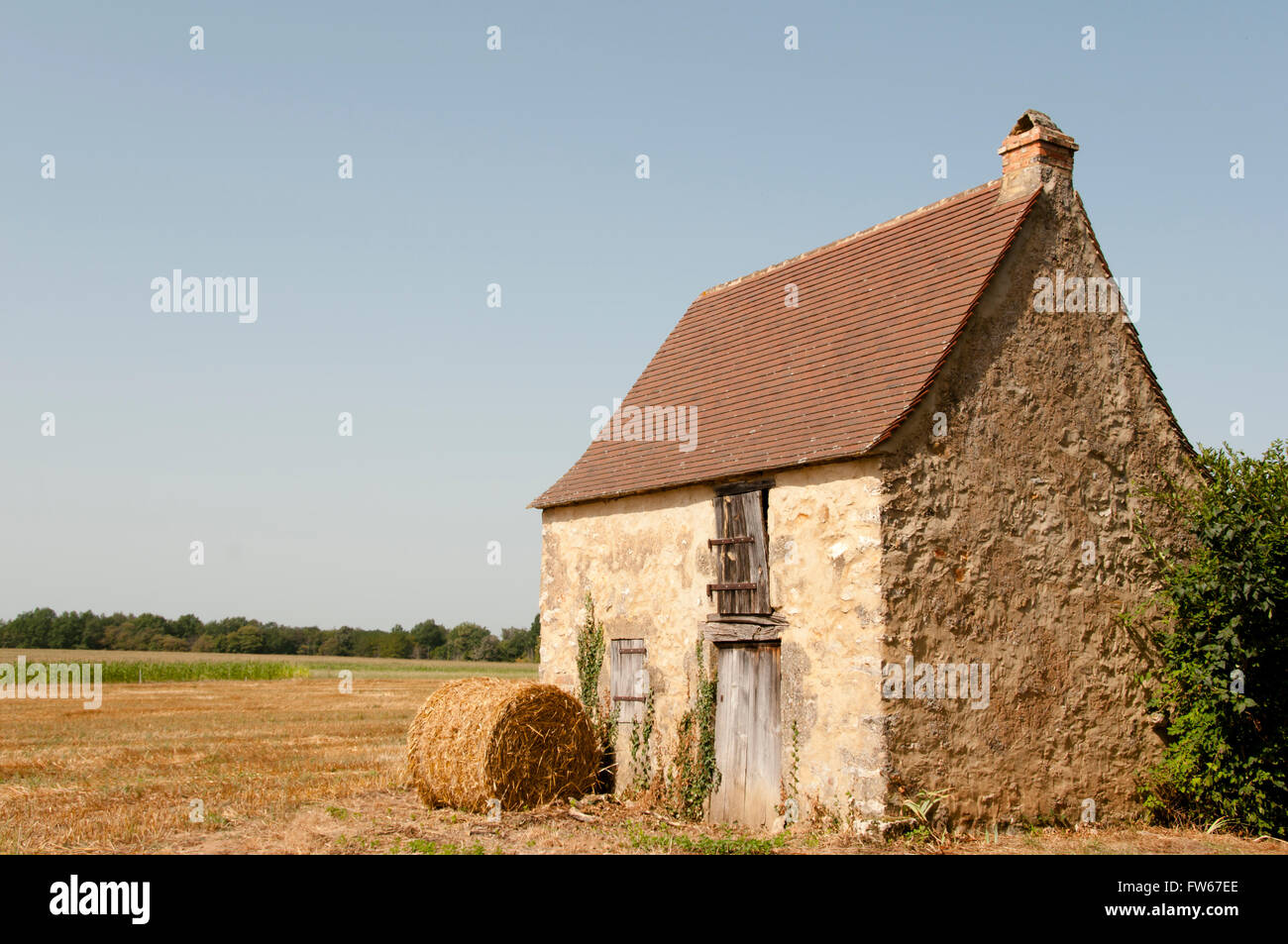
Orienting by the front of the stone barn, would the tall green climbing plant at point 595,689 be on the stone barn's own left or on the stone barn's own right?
on the stone barn's own right

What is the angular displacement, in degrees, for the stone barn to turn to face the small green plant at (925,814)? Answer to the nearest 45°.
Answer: approximately 45° to its left

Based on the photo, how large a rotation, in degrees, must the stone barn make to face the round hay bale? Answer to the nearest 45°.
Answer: approximately 45° to its right

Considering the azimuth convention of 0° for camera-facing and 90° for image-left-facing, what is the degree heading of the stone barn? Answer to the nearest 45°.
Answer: approximately 45°
